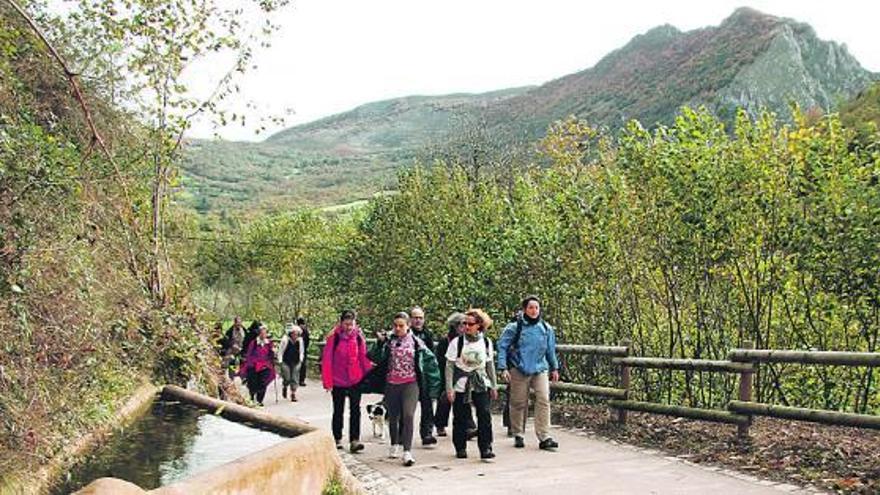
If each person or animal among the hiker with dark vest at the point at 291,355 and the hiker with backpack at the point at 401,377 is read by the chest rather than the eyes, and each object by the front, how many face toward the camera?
2

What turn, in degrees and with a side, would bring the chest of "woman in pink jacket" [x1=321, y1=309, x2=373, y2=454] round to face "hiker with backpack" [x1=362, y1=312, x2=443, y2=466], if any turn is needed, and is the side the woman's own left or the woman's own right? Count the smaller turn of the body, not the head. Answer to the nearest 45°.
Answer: approximately 45° to the woman's own left

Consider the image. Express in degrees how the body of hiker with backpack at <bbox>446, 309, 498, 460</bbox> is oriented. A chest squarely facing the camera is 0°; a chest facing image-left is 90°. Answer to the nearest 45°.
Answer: approximately 0°

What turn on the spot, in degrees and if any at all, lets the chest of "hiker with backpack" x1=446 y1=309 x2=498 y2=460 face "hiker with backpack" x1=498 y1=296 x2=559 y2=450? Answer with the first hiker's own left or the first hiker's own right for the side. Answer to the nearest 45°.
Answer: approximately 90° to the first hiker's own left

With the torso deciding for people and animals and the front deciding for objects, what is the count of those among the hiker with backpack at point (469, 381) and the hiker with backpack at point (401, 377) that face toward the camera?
2

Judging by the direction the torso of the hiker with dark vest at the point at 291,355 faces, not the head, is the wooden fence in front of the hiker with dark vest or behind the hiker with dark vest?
in front

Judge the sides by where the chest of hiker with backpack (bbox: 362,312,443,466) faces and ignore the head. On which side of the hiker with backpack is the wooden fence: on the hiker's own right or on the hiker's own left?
on the hiker's own left

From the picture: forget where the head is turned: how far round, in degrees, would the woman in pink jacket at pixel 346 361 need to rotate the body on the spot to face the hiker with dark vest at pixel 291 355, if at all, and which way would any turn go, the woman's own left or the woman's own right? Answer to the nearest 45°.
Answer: approximately 180°

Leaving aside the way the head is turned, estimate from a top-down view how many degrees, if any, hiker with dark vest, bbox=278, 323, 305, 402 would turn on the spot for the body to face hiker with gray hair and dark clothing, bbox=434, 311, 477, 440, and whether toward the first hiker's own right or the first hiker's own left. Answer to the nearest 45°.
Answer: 0° — they already face them

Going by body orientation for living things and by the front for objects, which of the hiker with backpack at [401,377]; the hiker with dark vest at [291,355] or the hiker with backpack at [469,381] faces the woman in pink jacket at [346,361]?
the hiker with dark vest at [291,355]

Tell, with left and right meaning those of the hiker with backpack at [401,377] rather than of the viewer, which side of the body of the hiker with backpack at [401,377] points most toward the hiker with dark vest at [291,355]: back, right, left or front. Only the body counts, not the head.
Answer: back
